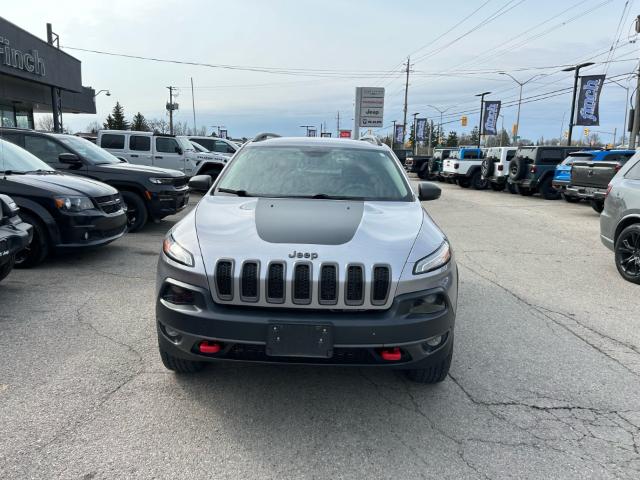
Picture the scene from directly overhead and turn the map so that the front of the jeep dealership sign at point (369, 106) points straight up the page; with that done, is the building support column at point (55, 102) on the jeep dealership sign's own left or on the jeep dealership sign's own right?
on the jeep dealership sign's own right

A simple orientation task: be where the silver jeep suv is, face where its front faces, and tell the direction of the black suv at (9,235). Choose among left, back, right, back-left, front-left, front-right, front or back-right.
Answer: back-right

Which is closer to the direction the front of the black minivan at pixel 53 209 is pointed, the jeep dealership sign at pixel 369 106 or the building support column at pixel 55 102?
the jeep dealership sign

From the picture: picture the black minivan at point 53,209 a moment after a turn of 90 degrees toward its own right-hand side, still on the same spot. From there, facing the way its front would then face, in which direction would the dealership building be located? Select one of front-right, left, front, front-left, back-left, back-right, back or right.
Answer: back-right

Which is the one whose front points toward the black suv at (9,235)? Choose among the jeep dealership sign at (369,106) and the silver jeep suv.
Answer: the jeep dealership sign

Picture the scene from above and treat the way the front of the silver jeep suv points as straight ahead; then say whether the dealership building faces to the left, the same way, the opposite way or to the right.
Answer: to the left

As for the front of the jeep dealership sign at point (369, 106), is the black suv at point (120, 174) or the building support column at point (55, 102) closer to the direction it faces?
the black suv

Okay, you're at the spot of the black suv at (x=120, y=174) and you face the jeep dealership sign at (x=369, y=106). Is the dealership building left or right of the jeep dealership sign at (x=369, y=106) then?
left

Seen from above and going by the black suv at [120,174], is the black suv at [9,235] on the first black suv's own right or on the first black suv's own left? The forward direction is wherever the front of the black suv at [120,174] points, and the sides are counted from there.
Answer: on the first black suv's own right

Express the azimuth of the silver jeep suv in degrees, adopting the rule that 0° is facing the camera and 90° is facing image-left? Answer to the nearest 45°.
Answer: approximately 0°

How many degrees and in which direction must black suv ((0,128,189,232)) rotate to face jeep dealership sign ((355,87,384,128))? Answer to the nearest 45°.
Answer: approximately 90° to its left

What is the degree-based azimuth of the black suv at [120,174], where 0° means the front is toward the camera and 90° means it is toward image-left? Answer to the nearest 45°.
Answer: approximately 315°

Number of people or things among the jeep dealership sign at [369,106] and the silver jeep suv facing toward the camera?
2

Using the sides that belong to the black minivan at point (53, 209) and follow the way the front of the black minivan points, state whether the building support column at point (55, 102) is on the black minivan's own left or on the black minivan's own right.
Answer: on the black minivan's own left

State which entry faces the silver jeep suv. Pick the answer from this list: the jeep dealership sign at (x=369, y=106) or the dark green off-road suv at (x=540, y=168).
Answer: the jeep dealership sign

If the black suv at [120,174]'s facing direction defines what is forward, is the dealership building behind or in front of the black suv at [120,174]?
behind
